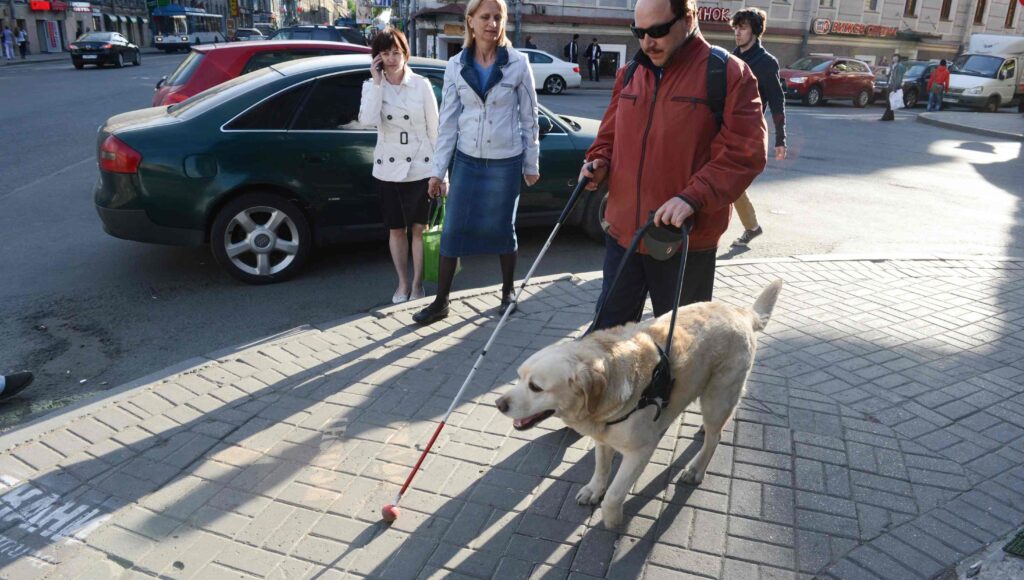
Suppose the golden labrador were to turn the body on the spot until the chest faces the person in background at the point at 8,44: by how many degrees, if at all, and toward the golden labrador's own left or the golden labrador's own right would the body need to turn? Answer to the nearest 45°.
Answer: approximately 90° to the golden labrador's own right

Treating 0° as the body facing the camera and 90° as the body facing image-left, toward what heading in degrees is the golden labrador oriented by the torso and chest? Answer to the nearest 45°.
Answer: approximately 45°

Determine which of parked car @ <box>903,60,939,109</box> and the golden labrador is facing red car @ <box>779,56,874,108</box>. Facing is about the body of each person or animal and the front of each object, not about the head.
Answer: the parked car

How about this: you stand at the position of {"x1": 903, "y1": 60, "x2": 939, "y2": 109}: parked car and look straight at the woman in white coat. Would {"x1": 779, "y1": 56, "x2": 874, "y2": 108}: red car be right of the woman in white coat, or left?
right

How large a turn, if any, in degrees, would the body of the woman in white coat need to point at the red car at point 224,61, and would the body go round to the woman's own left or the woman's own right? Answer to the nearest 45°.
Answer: approximately 135° to the woman's own right
